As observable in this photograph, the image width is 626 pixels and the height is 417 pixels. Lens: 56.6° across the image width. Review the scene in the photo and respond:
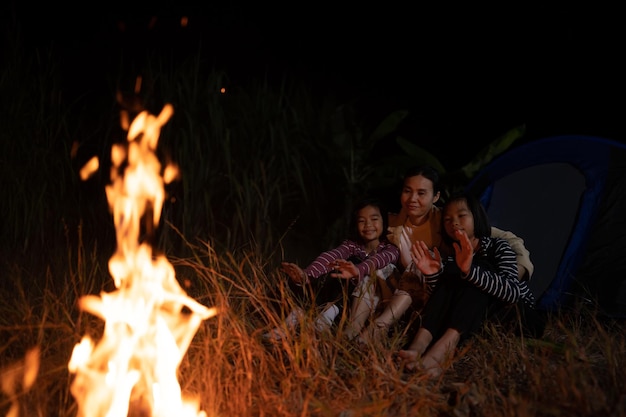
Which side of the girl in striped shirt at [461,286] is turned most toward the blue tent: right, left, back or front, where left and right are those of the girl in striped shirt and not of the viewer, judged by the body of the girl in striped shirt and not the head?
back

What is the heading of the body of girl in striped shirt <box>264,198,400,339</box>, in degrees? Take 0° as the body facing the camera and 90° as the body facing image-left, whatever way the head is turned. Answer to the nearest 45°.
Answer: approximately 45°

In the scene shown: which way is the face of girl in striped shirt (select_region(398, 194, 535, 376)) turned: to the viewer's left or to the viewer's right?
to the viewer's left

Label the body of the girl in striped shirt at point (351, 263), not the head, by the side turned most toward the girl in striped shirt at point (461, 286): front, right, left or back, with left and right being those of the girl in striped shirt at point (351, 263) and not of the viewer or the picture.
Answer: left

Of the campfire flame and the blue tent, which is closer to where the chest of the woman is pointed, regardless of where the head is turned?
the campfire flame

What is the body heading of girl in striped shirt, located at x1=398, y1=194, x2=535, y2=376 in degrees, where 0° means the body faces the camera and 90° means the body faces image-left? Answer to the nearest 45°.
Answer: approximately 45°
